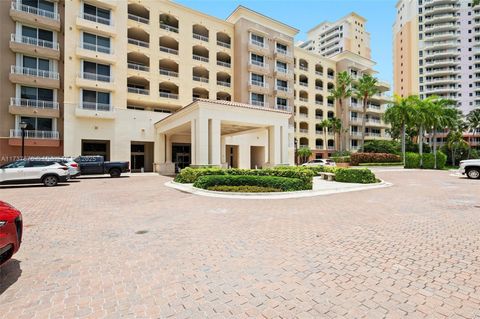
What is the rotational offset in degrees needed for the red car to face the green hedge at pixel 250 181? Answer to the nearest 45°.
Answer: approximately 90° to its left

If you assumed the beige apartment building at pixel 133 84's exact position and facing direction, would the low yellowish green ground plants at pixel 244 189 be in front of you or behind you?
in front

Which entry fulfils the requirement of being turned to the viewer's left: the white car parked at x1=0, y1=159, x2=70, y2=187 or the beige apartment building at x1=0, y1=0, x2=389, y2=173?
the white car parked

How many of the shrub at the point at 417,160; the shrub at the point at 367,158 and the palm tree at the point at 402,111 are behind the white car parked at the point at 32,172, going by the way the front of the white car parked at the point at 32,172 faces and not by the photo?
3

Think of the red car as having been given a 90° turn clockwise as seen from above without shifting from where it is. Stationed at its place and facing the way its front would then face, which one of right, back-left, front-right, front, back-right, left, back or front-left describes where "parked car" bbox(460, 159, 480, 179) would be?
back-left

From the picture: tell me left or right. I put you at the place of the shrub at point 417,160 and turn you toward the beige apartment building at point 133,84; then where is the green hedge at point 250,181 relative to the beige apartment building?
left

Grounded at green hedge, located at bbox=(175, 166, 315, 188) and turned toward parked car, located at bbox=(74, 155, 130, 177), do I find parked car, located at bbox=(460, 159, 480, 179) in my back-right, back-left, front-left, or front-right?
back-right

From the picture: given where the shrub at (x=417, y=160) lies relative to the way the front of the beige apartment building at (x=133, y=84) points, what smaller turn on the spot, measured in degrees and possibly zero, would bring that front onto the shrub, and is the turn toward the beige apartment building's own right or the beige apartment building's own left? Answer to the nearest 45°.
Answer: approximately 45° to the beige apartment building's own left

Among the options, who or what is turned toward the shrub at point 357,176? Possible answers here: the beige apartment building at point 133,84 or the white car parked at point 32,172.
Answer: the beige apartment building
